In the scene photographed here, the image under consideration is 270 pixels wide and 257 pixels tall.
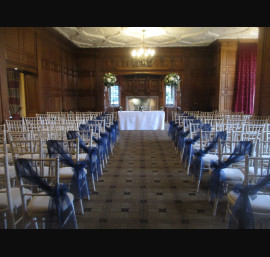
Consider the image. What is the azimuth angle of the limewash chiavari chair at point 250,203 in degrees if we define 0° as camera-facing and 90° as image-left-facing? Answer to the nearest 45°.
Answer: approximately 135°

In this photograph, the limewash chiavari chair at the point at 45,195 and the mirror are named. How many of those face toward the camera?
1

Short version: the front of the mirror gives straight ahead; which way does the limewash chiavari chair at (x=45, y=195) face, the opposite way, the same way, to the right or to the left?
the opposite way

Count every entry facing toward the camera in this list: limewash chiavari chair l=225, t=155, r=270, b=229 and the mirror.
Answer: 1

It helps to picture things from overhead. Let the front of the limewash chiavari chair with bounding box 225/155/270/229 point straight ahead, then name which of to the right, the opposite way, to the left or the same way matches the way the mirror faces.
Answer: the opposite way

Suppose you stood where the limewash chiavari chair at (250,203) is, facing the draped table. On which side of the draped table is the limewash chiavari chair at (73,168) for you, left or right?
left

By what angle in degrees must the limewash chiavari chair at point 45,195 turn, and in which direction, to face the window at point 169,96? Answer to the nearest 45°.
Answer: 0° — it already faces it

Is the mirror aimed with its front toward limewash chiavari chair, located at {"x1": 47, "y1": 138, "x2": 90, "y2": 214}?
yes

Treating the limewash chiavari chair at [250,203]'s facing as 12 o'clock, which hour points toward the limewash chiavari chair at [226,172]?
the limewash chiavari chair at [226,172] is roughly at 1 o'clock from the limewash chiavari chair at [250,203].

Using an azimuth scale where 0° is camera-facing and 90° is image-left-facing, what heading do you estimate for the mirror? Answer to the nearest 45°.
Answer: approximately 0°

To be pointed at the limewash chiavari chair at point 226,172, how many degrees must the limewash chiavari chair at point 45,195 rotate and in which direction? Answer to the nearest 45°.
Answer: approximately 45° to its right
